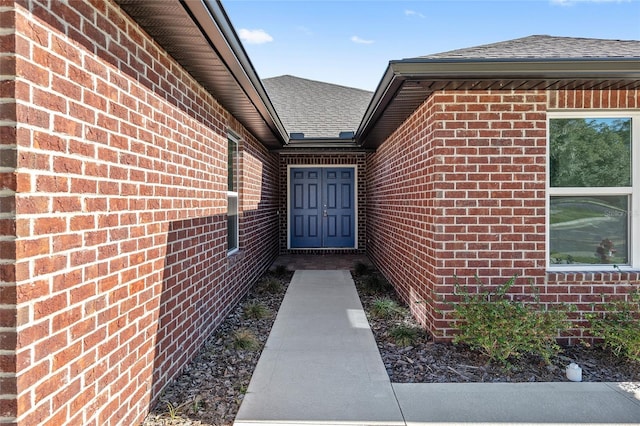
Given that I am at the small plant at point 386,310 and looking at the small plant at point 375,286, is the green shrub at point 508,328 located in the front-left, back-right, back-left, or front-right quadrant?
back-right

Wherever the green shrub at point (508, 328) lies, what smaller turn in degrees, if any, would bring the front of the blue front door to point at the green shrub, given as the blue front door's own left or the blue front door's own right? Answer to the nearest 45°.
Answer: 0° — it already faces it

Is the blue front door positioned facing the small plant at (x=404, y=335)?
yes

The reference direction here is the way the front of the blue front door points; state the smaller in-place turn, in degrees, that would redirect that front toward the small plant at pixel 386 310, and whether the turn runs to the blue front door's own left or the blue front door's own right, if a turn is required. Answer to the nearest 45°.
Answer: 0° — it already faces it

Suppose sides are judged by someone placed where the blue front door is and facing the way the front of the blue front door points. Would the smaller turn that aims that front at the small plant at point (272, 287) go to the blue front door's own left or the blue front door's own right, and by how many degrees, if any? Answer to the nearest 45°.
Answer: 0° — it already faces it

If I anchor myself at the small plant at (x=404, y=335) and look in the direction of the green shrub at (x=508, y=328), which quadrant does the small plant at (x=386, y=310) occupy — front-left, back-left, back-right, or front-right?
back-left

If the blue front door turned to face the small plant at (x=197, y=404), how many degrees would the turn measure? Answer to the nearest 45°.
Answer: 0° — it already faces it

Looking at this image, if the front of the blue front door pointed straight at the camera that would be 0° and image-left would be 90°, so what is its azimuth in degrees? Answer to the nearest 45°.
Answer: approximately 0°
